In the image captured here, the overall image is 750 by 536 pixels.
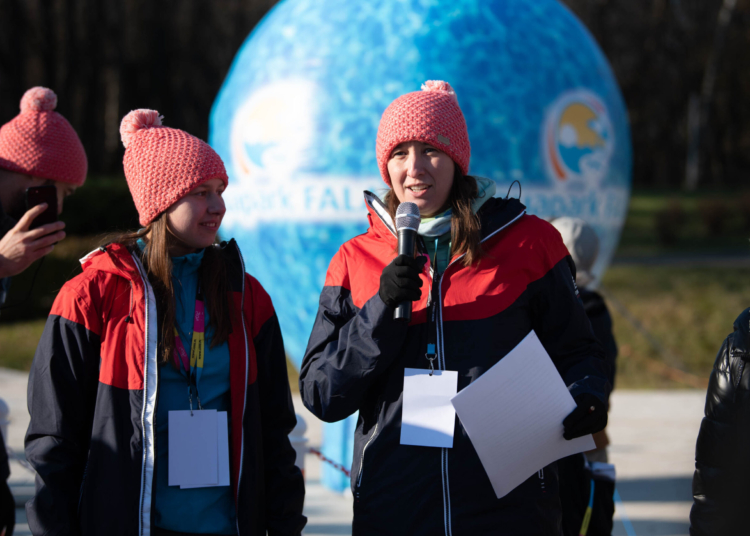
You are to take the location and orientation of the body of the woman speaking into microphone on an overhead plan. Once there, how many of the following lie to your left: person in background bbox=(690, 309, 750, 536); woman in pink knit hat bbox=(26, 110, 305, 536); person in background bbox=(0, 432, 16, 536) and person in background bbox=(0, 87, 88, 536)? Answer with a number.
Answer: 1

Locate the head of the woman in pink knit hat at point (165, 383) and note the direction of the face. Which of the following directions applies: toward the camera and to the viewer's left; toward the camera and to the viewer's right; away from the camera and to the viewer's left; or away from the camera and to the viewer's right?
toward the camera and to the viewer's right

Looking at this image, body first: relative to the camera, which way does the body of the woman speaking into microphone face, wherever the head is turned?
toward the camera

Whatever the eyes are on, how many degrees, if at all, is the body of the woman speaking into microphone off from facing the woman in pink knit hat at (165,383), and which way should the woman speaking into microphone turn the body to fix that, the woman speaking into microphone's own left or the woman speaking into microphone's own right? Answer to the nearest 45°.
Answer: approximately 90° to the woman speaking into microphone's own right

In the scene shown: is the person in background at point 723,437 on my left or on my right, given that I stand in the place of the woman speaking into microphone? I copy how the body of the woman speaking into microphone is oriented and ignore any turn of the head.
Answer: on my left

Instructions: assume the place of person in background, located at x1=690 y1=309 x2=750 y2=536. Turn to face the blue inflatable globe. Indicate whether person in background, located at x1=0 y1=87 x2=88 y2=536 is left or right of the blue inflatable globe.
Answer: left

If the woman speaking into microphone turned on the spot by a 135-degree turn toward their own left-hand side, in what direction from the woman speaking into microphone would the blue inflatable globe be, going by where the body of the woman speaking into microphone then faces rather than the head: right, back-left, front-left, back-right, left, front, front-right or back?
front-left

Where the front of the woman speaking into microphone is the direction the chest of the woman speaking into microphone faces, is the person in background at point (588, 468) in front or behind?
behind

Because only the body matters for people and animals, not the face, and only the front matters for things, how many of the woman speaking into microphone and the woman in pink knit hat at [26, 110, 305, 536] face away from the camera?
0

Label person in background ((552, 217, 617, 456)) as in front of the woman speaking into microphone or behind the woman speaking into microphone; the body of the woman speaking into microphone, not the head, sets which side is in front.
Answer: behind

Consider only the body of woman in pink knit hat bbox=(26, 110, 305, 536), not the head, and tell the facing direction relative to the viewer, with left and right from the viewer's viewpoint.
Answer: facing the viewer and to the right of the viewer
